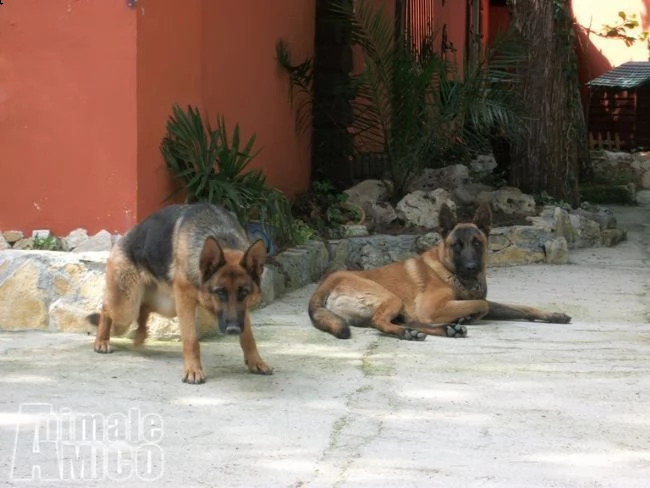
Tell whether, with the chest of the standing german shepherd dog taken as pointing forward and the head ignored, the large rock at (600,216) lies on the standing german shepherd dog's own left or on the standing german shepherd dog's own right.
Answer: on the standing german shepherd dog's own left

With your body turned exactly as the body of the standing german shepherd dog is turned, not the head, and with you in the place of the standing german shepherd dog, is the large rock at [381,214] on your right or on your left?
on your left

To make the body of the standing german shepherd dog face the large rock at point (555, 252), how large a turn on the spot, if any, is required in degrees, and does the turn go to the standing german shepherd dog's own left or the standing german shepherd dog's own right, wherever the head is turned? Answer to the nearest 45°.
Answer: approximately 90° to the standing german shepherd dog's own left

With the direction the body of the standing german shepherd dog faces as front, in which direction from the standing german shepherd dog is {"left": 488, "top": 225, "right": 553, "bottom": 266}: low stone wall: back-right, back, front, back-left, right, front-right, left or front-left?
left

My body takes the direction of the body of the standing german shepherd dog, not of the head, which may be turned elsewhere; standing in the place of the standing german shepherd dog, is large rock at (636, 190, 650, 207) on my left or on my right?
on my left

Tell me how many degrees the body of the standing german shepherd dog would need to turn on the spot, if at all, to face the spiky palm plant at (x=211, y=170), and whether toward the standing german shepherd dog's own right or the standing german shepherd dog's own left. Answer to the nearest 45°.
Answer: approximately 135° to the standing german shepherd dog's own left

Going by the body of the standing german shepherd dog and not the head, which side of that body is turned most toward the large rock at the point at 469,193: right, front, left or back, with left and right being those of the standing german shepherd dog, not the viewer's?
left

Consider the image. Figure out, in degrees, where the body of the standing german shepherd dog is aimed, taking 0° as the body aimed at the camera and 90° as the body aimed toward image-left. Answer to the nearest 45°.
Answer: approximately 315°

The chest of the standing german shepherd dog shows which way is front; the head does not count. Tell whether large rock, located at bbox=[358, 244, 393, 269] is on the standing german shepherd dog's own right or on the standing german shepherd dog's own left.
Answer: on the standing german shepherd dog's own left

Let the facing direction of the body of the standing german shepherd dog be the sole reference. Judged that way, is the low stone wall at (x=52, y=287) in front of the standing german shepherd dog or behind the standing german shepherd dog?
behind

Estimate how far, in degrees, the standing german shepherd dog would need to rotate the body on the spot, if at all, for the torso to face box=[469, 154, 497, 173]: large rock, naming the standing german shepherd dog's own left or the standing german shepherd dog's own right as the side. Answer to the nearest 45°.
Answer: approximately 90° to the standing german shepherd dog's own left
